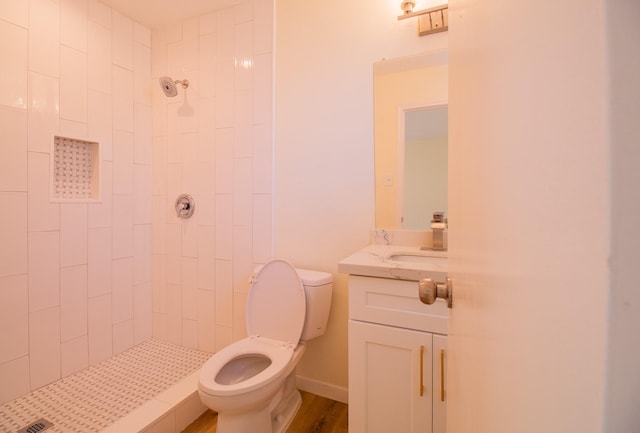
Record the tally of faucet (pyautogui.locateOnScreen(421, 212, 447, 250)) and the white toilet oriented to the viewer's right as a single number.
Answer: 0

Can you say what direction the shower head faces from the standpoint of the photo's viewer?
facing the viewer and to the left of the viewer

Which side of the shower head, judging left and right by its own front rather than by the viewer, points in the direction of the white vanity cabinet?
left

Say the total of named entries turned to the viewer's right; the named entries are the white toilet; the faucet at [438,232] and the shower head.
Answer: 0

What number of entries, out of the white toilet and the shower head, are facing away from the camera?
0

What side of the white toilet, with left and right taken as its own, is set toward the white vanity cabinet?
left

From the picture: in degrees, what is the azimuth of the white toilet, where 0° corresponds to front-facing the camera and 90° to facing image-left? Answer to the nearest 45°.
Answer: approximately 45°

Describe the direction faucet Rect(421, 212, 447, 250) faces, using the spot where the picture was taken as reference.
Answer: facing the viewer

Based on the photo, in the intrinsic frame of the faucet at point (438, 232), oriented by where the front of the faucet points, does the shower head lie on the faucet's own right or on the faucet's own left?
on the faucet's own right

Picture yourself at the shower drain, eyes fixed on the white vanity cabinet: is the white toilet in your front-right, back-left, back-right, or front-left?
front-left
